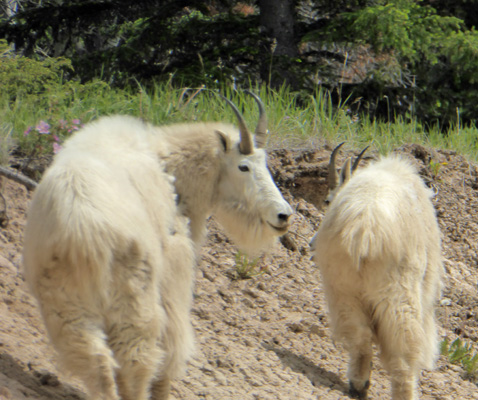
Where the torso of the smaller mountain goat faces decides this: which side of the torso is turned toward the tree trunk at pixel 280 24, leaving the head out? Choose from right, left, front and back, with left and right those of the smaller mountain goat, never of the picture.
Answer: front

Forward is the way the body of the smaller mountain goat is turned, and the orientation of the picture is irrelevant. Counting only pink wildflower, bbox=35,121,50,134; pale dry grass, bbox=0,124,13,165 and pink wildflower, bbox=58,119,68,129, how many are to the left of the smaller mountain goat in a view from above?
3

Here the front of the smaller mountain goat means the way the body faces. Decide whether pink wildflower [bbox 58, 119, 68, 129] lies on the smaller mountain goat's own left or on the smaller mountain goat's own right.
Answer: on the smaller mountain goat's own left

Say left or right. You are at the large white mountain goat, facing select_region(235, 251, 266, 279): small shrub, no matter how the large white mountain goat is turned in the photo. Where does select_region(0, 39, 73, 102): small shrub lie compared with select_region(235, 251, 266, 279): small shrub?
left

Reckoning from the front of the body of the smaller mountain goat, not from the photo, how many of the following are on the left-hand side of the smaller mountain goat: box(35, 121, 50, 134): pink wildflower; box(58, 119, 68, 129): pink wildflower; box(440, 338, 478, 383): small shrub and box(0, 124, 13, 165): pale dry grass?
3

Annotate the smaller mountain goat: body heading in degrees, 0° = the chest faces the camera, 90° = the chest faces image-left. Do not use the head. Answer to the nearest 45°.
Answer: approximately 180°

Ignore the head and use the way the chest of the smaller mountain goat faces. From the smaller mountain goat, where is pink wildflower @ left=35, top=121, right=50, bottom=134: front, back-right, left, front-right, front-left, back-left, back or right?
left

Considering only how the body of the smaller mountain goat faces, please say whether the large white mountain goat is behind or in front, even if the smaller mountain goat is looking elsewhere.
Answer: behind

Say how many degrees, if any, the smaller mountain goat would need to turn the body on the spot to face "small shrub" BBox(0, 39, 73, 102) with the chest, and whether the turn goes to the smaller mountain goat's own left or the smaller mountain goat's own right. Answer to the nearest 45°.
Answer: approximately 90° to the smaller mountain goat's own left

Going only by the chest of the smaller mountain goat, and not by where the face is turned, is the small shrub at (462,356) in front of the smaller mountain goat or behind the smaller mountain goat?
in front
